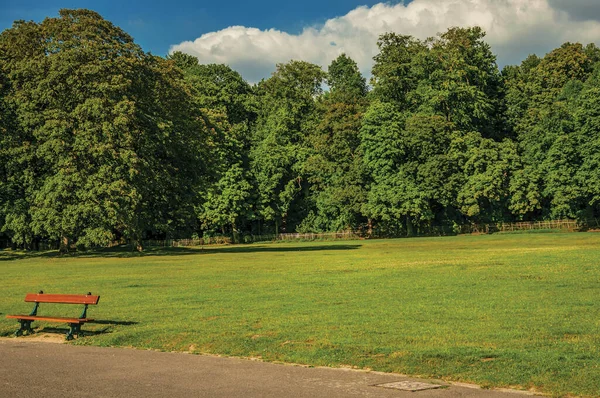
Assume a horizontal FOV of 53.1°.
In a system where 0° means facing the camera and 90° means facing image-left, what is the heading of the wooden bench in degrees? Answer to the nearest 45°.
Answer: approximately 45°
